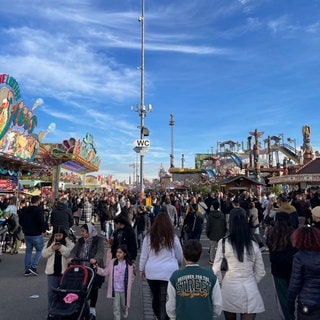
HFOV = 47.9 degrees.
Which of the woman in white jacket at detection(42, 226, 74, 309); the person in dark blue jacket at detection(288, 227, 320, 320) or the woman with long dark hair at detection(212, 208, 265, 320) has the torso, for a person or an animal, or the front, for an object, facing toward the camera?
the woman in white jacket

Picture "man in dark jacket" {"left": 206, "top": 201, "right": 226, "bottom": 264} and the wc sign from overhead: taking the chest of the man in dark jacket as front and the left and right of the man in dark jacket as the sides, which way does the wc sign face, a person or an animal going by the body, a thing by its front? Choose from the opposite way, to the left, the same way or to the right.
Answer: the opposite way

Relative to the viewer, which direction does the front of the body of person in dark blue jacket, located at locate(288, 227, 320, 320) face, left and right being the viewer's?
facing away from the viewer

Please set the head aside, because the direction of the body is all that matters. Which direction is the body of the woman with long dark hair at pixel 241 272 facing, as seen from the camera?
away from the camera

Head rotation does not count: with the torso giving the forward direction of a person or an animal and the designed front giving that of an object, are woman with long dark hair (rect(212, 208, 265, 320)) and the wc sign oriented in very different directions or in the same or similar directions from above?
very different directions

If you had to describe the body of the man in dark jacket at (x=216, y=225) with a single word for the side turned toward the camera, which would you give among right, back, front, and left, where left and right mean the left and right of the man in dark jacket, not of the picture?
back

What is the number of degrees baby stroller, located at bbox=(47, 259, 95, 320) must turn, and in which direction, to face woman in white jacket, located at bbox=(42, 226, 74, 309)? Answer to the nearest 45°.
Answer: approximately 135° to its right

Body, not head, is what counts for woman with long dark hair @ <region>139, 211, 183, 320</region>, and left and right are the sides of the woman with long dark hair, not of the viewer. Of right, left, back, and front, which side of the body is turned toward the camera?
back

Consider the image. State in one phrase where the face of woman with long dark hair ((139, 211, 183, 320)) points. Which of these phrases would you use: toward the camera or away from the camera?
away from the camera

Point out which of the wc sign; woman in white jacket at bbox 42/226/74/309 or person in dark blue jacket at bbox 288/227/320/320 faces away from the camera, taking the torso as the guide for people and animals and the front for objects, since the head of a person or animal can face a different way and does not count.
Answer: the person in dark blue jacket

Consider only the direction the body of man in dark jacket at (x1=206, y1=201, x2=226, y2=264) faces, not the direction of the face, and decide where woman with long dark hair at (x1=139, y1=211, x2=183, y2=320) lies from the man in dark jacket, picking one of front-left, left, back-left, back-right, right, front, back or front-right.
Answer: back

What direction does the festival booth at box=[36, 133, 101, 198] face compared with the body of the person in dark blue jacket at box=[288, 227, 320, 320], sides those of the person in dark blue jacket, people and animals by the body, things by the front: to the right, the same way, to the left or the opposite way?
to the right

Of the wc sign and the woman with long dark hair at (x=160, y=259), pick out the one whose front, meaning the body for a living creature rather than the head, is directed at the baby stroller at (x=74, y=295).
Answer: the wc sign

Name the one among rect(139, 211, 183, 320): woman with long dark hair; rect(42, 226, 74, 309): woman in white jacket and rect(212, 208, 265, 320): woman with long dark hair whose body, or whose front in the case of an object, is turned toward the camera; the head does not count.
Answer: the woman in white jacket
